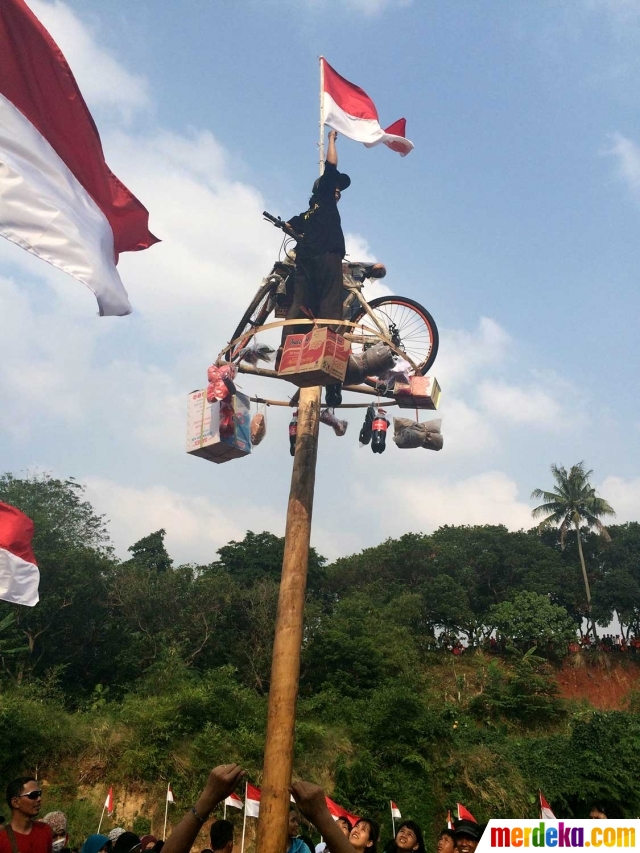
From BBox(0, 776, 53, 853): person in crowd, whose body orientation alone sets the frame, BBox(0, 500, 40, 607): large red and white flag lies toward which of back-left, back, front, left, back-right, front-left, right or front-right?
back-left

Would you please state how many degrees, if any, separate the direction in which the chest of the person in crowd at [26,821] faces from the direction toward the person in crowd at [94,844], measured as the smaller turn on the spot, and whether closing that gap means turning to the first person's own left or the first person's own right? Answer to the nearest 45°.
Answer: approximately 135° to the first person's own left

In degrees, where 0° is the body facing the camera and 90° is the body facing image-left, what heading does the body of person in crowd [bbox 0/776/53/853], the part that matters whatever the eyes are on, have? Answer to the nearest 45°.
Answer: approximately 315°

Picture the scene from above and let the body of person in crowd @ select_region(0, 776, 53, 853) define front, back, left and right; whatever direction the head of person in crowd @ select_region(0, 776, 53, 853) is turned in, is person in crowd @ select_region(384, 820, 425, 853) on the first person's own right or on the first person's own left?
on the first person's own left

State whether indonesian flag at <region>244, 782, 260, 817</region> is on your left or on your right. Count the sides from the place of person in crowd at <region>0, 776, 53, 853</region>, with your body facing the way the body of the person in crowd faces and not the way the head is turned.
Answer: on your left
